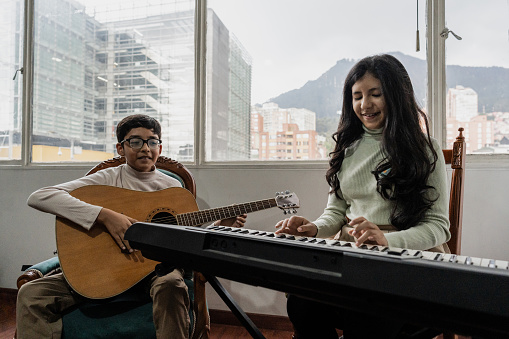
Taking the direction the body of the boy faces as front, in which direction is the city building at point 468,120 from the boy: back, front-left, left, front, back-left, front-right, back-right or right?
left

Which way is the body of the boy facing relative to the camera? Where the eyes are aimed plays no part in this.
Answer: toward the camera

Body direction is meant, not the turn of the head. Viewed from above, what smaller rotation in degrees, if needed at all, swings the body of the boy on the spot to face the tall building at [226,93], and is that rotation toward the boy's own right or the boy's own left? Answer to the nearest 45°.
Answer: approximately 135° to the boy's own left

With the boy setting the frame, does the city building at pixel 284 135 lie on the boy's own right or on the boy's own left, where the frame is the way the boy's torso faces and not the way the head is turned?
on the boy's own left

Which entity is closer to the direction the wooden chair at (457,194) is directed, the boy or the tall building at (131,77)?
the boy

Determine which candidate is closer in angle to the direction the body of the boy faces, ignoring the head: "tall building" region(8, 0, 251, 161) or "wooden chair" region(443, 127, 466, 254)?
the wooden chair

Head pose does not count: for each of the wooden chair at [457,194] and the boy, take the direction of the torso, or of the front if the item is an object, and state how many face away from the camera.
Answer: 0

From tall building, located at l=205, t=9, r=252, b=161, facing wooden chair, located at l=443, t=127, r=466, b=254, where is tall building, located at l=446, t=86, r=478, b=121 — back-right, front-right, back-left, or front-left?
back-left

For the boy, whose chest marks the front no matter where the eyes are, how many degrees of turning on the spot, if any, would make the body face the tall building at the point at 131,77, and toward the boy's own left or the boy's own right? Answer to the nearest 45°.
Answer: approximately 180°

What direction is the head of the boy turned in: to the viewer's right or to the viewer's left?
to the viewer's right

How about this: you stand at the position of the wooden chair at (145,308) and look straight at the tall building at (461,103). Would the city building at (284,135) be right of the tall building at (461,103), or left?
left

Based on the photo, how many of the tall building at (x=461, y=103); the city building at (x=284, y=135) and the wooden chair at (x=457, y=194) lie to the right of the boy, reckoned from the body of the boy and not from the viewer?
0

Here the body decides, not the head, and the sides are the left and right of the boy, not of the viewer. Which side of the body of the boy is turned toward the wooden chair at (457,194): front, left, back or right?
left

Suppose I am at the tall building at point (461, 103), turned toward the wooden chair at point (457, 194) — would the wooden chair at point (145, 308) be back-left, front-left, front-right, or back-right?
front-right
